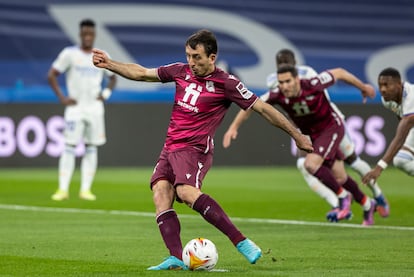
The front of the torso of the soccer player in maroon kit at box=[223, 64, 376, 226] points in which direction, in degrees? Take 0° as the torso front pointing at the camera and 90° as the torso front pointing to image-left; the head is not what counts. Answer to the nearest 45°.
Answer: approximately 45°

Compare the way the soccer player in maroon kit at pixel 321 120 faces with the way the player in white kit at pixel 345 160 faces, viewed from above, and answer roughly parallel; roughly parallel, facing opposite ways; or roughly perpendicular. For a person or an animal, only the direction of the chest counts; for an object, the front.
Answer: roughly parallel

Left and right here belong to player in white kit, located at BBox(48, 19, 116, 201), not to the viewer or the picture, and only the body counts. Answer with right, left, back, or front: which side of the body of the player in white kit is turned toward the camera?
front

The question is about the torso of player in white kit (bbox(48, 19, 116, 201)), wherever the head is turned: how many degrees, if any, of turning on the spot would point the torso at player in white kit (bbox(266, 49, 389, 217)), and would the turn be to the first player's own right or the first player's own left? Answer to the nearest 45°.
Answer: approximately 45° to the first player's own left

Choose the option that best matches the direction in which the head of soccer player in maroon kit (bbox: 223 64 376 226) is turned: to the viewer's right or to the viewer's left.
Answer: to the viewer's left

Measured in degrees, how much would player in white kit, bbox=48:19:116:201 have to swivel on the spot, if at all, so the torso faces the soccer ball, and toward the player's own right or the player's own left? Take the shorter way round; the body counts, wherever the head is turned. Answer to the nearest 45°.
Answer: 0° — they already face it

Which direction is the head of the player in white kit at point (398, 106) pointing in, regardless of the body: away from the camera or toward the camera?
toward the camera

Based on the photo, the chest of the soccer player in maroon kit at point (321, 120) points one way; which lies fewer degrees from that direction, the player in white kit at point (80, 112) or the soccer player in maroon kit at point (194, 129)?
the soccer player in maroon kit

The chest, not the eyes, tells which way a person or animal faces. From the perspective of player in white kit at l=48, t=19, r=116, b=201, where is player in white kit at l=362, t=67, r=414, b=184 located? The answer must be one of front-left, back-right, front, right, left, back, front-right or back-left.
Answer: front-left

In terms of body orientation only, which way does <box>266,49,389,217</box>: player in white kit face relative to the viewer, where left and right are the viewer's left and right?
facing the viewer and to the left of the viewer
